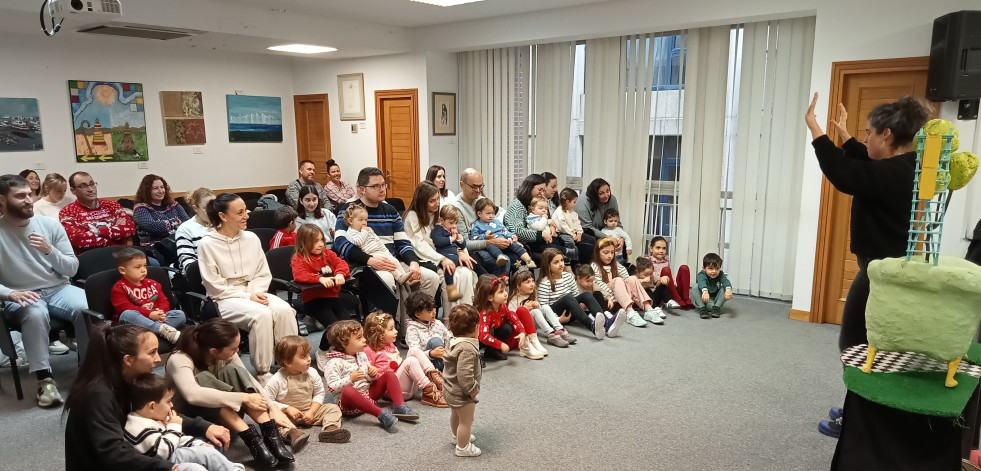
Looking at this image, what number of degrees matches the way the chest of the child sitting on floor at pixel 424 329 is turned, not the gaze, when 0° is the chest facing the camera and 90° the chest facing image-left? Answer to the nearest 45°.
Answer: approximately 315°

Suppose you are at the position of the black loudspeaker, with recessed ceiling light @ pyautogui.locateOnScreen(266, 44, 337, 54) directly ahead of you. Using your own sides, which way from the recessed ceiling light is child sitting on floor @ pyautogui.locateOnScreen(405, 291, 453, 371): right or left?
left

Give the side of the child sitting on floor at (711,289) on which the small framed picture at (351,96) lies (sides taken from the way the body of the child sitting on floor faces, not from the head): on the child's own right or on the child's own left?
on the child's own right

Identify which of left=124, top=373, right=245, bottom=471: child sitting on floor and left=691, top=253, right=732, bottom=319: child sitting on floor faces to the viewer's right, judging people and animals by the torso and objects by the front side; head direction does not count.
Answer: left=124, top=373, right=245, bottom=471: child sitting on floor

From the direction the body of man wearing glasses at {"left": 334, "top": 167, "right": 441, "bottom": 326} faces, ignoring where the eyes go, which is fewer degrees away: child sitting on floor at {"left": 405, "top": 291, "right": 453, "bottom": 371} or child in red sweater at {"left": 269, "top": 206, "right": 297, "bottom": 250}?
the child sitting on floor

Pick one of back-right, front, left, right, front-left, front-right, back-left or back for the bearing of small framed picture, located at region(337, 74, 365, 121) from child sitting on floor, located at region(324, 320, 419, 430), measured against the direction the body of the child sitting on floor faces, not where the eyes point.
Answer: back-left

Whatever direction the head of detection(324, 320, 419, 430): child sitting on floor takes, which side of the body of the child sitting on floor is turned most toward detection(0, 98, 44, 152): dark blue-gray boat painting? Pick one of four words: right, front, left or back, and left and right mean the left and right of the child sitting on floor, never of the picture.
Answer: back

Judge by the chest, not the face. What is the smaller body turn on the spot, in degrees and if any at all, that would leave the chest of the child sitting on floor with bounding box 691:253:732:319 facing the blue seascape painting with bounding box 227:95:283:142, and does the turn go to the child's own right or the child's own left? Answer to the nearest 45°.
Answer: approximately 90° to the child's own right

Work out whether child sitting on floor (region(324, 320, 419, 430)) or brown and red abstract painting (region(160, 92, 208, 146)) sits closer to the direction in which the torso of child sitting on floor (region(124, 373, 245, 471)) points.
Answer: the child sitting on floor

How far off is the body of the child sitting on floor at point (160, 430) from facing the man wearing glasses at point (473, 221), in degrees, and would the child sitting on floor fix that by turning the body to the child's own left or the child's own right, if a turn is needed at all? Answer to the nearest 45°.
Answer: approximately 45° to the child's own left

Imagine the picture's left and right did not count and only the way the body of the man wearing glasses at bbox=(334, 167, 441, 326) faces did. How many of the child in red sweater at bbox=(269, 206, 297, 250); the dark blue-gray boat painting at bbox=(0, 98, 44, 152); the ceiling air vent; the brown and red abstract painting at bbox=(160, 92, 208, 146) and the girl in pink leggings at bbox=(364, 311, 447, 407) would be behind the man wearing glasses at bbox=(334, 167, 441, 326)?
4

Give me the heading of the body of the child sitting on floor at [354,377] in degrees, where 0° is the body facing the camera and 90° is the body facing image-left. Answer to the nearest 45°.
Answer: approximately 315°

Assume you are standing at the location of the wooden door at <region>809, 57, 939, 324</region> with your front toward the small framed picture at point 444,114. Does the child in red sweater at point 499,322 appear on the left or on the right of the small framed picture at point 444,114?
left
